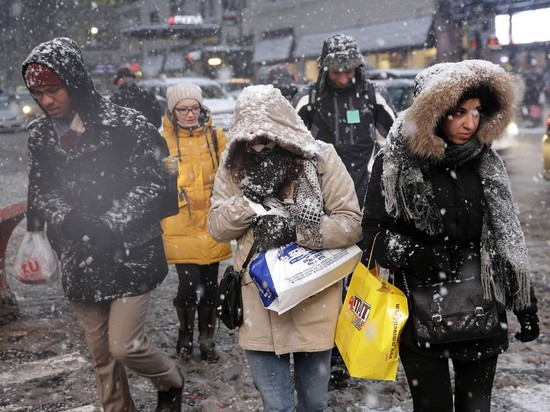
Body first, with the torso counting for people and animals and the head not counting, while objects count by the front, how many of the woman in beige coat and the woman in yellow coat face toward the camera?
2

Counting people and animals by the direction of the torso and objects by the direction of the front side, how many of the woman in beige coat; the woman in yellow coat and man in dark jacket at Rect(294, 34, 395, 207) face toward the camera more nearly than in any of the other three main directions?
3

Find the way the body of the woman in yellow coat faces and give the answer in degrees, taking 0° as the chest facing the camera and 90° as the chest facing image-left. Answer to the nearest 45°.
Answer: approximately 0°

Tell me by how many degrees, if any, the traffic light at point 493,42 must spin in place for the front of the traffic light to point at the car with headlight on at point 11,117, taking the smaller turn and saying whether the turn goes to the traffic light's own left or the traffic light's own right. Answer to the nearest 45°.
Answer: approximately 90° to the traffic light's own right

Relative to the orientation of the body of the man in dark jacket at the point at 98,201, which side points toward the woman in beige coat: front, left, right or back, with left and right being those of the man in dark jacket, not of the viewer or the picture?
left

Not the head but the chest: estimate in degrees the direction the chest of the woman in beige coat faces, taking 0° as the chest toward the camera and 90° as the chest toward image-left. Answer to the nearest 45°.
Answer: approximately 0°

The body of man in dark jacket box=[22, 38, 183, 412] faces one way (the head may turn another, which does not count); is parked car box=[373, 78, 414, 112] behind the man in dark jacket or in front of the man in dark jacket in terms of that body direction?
behind

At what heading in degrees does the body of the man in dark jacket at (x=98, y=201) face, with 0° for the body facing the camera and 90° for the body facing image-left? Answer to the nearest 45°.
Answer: approximately 45°

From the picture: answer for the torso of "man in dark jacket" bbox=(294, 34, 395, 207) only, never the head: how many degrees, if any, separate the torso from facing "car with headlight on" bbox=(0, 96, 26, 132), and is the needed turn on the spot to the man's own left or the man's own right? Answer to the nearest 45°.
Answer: approximately 135° to the man's own right

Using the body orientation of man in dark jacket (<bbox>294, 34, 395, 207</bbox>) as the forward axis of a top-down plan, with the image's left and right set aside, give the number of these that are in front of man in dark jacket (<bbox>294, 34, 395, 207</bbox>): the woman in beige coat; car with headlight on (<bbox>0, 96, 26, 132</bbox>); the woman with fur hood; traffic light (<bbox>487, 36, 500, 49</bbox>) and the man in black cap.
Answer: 2

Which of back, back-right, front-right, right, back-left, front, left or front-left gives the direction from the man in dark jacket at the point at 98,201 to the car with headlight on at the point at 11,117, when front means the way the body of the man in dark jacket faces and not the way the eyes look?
back-right

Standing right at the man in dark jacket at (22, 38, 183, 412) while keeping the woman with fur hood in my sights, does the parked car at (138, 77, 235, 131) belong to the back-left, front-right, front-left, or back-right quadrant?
back-left

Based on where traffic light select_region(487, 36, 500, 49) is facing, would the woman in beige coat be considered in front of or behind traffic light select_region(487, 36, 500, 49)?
in front
